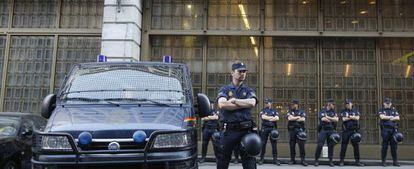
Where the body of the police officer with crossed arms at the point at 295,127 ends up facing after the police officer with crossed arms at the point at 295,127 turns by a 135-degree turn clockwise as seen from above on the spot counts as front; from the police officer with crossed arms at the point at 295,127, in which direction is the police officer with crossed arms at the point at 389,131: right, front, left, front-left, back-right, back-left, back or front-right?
back-right

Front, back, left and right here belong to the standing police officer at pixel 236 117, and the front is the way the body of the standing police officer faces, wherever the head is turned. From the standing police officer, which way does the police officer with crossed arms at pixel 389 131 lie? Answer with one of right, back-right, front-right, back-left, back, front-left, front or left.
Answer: back-left

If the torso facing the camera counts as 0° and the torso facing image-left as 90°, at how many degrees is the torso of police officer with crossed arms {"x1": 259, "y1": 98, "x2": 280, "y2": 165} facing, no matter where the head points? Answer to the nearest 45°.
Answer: approximately 0°

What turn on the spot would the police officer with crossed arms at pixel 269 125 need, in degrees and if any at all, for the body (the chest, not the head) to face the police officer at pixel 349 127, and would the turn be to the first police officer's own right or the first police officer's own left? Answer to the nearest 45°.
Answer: approximately 90° to the first police officer's own left

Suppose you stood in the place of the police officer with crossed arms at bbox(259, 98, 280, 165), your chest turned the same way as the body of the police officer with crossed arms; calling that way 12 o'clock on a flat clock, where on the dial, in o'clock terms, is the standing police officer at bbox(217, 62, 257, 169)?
The standing police officer is roughly at 12 o'clock from the police officer with crossed arms.

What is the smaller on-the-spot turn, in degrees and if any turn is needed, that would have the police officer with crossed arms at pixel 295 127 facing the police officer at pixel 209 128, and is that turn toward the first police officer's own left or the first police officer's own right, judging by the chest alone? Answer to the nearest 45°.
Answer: approximately 90° to the first police officer's own right
